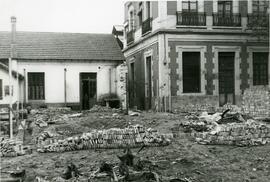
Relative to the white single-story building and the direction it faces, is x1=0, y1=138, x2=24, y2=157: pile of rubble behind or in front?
in front

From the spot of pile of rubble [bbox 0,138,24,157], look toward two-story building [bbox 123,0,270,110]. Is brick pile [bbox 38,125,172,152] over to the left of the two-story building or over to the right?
right

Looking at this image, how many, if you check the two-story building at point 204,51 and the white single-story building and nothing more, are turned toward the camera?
2

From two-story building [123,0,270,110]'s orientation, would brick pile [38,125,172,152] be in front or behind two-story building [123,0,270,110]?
in front

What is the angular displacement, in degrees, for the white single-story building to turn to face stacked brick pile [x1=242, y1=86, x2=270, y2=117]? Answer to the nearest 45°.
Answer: approximately 45° to its left

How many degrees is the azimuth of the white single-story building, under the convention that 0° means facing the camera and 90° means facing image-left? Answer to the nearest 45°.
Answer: approximately 0°

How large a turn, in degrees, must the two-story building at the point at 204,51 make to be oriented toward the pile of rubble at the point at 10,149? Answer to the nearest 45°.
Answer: approximately 45° to its right

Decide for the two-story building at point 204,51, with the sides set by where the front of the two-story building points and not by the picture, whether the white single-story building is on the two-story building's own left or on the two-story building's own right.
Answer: on the two-story building's own right

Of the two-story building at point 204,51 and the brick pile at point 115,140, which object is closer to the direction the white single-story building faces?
the brick pile

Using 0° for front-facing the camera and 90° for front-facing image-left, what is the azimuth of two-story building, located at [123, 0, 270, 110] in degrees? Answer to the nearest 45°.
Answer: approximately 0°

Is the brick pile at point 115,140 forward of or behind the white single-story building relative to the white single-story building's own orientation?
forward
